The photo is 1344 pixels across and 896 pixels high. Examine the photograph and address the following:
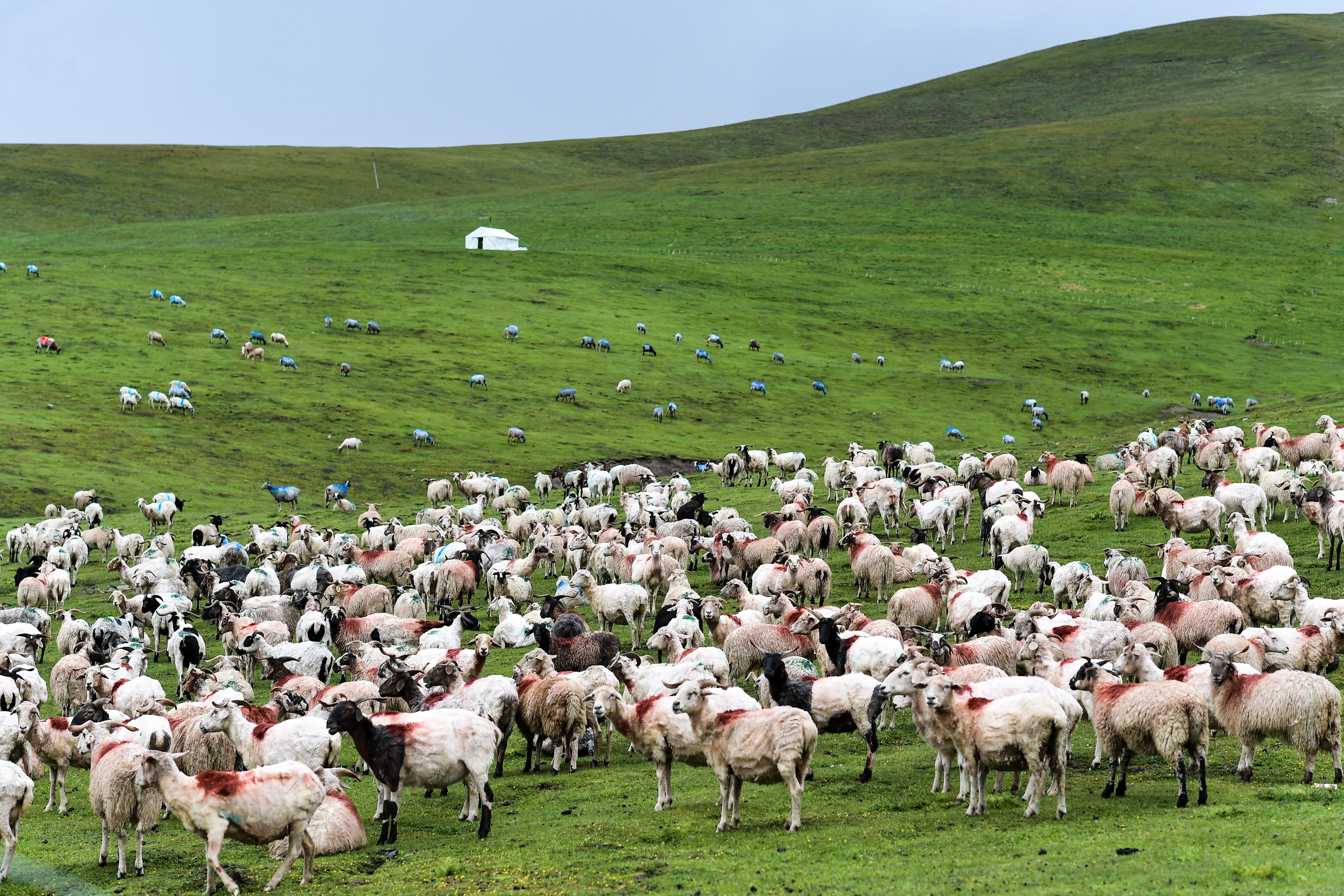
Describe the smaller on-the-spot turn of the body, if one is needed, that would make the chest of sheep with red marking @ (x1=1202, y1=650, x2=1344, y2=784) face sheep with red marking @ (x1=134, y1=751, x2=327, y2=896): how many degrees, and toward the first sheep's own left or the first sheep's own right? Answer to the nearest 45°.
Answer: approximately 45° to the first sheep's own left

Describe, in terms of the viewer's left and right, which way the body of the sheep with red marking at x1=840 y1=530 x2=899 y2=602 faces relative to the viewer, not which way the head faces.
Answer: facing away from the viewer and to the left of the viewer

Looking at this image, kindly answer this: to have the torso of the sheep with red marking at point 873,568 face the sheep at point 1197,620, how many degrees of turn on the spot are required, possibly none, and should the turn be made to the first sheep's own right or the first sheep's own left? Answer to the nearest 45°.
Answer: approximately 180°

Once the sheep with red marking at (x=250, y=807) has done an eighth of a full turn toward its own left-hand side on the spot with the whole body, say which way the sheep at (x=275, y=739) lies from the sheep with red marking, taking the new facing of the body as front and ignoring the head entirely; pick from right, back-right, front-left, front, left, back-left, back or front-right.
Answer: back-right

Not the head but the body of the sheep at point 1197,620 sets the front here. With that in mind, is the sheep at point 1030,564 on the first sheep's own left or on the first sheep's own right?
on the first sheep's own right

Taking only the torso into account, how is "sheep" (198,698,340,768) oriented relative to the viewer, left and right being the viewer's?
facing to the left of the viewer

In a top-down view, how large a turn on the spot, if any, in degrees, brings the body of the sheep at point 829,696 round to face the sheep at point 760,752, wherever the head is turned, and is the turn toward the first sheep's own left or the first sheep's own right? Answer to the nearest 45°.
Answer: approximately 90° to the first sheep's own left

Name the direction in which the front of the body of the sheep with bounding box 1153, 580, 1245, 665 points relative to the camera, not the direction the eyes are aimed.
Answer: to the viewer's left

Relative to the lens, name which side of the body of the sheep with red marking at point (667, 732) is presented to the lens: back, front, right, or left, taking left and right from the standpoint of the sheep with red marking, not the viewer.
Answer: left

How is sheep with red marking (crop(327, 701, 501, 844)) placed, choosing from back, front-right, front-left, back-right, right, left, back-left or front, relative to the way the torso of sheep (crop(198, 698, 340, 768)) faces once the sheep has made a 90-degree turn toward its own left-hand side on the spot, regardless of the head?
front-left

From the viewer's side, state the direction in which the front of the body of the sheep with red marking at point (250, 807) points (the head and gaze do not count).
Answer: to the viewer's left

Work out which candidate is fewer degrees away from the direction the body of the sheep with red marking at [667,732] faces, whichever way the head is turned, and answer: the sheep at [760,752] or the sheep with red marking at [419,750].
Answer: the sheep with red marking

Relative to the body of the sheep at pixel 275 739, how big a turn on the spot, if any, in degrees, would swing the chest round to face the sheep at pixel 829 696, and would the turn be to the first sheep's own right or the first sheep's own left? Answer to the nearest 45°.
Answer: approximately 180°
